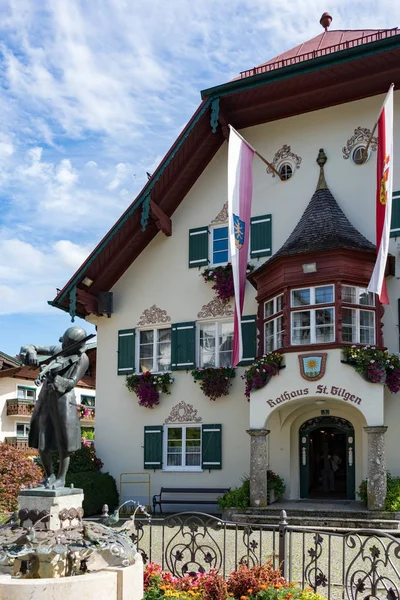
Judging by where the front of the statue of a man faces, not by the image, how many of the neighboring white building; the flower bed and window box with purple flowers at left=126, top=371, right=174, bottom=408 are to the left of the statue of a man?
1
